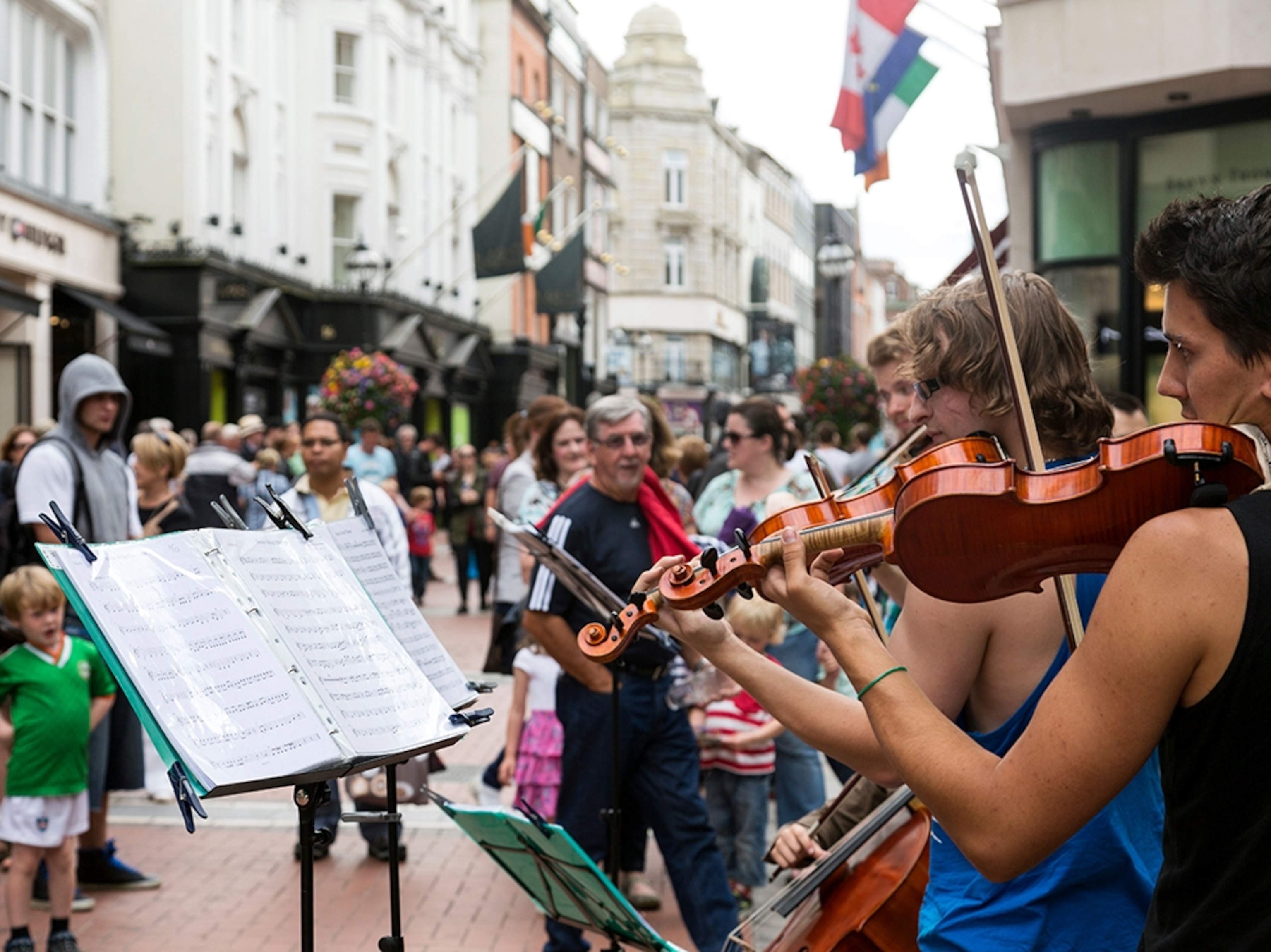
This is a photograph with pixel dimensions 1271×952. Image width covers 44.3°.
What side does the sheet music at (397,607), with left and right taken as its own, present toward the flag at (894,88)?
left

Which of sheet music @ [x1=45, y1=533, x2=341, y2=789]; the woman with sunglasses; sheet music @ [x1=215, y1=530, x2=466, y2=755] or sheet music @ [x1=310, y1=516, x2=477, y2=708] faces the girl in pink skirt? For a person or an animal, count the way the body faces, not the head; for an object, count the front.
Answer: the woman with sunglasses

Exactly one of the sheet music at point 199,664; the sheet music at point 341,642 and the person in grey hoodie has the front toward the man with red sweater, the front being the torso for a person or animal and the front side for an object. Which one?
the person in grey hoodie

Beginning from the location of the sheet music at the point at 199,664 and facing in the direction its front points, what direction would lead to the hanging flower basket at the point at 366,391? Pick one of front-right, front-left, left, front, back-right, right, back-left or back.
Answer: back-left

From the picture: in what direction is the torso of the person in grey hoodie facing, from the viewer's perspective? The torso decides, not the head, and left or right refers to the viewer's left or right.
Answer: facing the viewer and to the right of the viewer

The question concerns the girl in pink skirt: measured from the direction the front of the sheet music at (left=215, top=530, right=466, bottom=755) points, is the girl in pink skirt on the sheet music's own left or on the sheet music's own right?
on the sheet music's own left

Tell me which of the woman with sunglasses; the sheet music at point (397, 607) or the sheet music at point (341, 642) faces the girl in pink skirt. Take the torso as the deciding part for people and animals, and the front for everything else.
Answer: the woman with sunglasses

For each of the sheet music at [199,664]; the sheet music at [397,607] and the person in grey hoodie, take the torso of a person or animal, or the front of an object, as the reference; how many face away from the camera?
0

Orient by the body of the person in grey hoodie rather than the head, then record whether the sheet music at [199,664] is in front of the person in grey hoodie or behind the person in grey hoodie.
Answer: in front

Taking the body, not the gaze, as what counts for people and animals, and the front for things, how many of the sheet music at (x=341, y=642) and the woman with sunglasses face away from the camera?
0

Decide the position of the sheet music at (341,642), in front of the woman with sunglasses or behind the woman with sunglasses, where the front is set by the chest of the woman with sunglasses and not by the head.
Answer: in front

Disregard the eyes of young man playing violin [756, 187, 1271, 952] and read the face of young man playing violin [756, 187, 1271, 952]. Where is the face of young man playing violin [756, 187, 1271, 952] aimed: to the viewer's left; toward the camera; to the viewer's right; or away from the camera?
to the viewer's left

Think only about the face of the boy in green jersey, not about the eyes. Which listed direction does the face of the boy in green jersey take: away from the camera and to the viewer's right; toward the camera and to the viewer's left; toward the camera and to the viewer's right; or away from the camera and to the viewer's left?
toward the camera and to the viewer's right

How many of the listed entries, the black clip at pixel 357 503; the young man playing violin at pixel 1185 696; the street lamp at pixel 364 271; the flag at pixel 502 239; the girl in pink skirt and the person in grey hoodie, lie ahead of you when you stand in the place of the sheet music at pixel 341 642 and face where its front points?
1

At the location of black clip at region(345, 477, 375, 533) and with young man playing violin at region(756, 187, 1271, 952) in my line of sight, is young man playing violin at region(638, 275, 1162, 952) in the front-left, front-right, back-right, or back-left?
front-left

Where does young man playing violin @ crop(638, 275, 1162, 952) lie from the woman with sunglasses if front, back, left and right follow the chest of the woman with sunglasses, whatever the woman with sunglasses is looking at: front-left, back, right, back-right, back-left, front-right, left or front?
front-left

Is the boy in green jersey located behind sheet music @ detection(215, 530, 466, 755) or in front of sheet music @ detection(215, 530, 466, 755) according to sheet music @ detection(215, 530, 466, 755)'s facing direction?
behind

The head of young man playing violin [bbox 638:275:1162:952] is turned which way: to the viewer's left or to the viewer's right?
to the viewer's left

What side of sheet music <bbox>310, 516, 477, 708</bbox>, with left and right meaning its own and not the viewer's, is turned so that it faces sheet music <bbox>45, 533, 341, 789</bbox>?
right
